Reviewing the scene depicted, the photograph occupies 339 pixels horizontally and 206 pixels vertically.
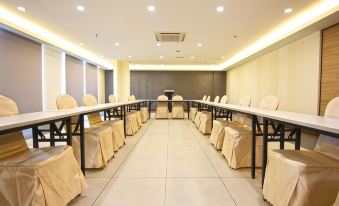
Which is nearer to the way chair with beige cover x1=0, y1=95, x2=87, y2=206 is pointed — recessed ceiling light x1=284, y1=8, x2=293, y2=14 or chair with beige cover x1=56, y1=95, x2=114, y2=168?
the recessed ceiling light

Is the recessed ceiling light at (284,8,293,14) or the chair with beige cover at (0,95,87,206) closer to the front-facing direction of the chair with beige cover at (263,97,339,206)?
the chair with beige cover

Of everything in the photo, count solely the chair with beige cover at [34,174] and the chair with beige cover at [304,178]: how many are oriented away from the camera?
0

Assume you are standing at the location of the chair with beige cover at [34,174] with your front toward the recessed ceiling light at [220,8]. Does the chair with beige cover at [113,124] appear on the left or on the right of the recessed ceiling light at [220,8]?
left

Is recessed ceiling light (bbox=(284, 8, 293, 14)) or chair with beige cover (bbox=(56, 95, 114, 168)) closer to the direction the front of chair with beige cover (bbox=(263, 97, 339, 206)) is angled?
the chair with beige cover

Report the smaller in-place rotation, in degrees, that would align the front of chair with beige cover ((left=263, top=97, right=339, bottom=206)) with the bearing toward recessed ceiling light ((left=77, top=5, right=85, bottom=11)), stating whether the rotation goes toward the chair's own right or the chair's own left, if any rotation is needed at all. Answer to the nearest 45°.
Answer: approximately 45° to the chair's own right

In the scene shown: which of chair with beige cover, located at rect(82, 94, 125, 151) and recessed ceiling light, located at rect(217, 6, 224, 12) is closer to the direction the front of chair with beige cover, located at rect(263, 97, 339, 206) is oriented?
the chair with beige cover

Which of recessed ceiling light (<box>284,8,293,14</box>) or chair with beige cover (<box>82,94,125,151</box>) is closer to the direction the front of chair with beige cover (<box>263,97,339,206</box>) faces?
the chair with beige cover

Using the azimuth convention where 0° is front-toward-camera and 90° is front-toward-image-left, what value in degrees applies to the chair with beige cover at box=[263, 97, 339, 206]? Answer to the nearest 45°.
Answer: approximately 45°

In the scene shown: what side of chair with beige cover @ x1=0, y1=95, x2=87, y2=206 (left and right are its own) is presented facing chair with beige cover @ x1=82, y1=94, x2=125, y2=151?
left

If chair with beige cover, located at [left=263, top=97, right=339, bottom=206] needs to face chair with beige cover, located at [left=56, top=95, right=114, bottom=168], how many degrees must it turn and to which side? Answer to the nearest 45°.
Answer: approximately 45° to its right

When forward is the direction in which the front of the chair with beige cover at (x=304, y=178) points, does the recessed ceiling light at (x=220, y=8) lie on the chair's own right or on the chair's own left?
on the chair's own right

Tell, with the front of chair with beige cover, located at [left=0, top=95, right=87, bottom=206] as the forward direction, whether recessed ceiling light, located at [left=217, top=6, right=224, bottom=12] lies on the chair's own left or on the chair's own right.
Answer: on the chair's own left

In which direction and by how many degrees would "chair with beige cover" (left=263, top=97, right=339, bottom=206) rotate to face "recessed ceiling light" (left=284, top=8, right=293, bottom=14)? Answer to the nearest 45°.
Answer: approximately 135° to its right

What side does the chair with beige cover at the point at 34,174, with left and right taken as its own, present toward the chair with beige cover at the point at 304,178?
front

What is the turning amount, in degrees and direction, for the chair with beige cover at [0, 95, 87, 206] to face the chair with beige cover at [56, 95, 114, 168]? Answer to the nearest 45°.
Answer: approximately 90° to its left
